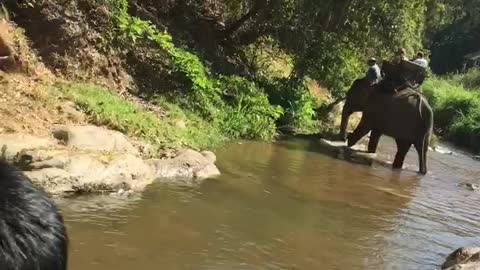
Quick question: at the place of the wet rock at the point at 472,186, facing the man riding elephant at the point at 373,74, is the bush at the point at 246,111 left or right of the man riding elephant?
left

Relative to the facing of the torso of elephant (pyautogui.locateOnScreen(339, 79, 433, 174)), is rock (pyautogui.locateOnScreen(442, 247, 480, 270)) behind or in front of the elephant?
behind

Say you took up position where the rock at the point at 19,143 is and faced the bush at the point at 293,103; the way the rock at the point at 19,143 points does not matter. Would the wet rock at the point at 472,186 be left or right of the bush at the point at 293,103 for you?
right

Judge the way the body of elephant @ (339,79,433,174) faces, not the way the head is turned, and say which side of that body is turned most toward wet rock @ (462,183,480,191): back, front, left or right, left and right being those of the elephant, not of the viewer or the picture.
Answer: back

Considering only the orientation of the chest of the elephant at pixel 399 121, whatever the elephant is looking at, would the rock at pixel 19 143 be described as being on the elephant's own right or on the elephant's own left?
on the elephant's own left

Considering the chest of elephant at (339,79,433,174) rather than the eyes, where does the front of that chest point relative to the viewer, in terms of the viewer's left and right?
facing away from the viewer and to the left of the viewer

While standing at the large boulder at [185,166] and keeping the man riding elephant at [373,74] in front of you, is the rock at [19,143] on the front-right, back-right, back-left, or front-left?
back-left

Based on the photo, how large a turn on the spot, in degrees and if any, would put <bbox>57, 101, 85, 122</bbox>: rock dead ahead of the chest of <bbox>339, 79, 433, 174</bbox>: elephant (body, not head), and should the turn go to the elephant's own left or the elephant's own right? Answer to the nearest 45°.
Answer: approximately 90° to the elephant's own left

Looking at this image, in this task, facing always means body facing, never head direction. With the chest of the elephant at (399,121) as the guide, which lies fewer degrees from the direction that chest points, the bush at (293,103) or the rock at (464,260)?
the bush
